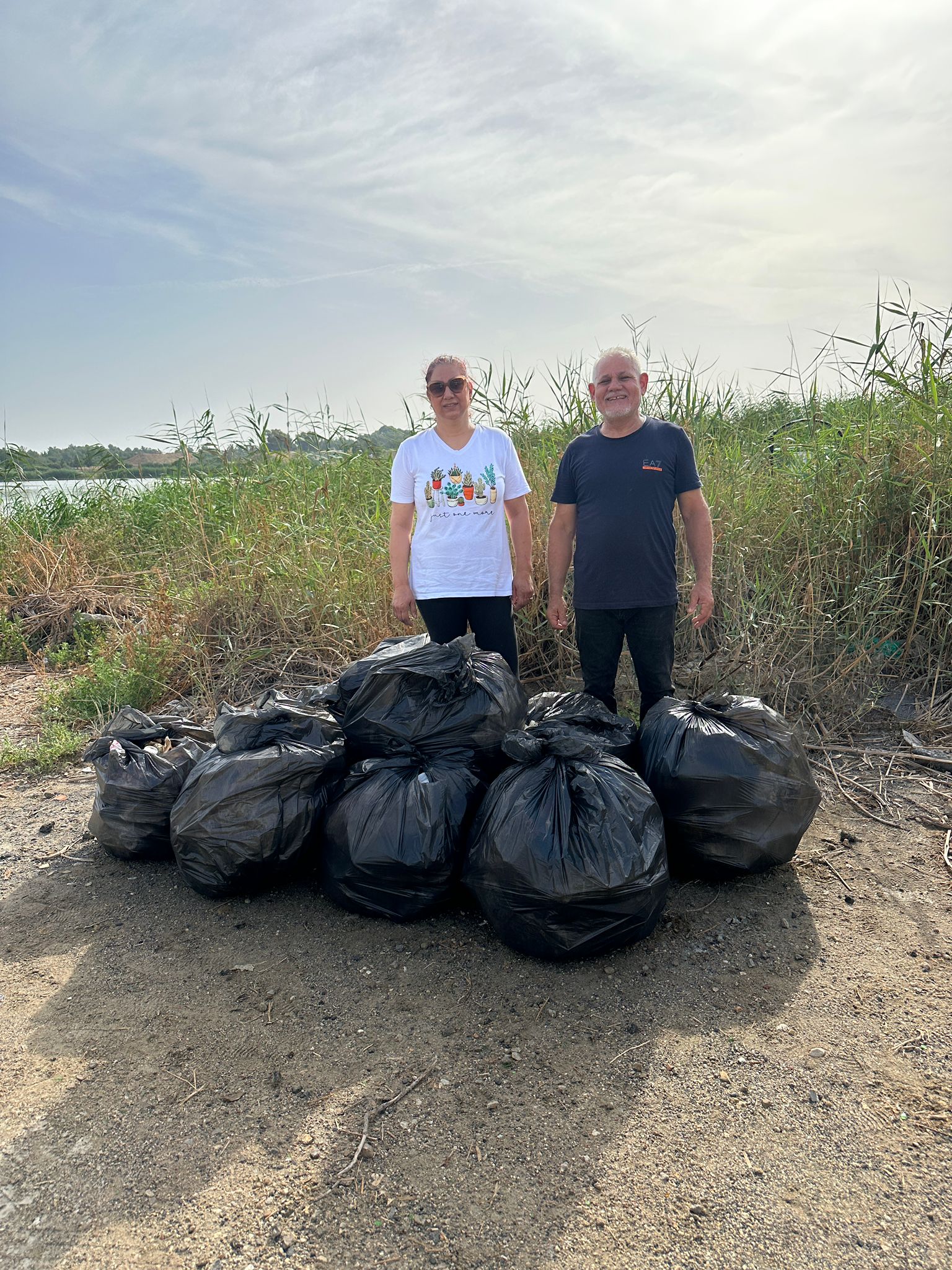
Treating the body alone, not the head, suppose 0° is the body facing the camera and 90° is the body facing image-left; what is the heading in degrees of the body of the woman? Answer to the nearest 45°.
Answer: approximately 0°

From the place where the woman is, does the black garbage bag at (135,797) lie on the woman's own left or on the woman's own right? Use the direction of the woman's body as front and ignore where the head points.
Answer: on the woman's own right

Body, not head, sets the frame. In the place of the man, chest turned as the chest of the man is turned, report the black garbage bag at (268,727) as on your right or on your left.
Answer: on your right

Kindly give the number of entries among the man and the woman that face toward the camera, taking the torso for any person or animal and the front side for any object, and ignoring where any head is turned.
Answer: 2

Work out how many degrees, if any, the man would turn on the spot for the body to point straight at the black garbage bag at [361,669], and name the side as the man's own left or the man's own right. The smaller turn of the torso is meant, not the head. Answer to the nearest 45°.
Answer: approximately 90° to the man's own right

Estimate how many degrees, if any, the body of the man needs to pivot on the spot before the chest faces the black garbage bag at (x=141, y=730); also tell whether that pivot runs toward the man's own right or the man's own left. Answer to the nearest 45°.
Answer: approximately 90° to the man's own right

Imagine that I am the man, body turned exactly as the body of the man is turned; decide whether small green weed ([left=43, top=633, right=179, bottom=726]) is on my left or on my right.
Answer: on my right
